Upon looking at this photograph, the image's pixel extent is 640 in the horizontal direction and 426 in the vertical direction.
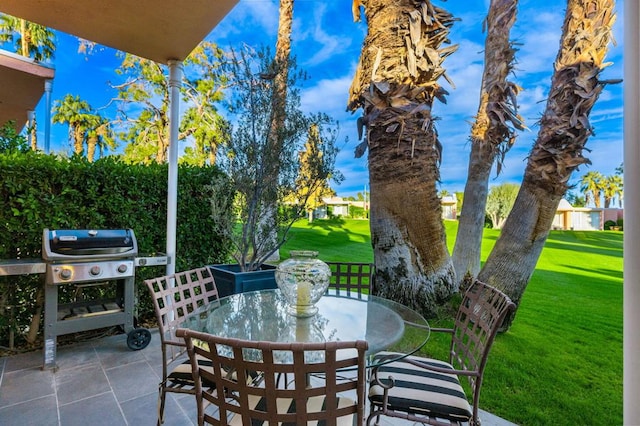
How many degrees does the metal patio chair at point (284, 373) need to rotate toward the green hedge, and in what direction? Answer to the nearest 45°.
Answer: approximately 45° to its left

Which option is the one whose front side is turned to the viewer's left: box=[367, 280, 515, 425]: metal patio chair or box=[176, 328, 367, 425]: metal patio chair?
box=[367, 280, 515, 425]: metal patio chair

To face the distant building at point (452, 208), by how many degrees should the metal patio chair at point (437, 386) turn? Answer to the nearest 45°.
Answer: approximately 90° to its right

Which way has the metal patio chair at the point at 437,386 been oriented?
to the viewer's left

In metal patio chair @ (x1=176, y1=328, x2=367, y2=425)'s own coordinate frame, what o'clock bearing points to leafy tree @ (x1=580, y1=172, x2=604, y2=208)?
The leafy tree is roughly at 2 o'clock from the metal patio chair.

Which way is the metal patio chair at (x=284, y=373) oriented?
away from the camera

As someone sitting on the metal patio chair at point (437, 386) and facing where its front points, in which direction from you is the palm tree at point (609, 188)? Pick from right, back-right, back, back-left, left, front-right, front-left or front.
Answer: back-right

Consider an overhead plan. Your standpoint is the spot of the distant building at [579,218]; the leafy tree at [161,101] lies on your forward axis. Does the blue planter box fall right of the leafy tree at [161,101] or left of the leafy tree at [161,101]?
left

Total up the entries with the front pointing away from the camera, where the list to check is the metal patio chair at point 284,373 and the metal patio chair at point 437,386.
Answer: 1

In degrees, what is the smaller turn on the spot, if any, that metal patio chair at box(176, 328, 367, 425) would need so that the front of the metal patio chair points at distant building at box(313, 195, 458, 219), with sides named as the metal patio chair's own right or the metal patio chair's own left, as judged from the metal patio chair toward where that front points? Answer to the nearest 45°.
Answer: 0° — it already faces it

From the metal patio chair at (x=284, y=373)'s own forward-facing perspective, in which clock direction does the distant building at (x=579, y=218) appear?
The distant building is roughly at 2 o'clock from the metal patio chair.
